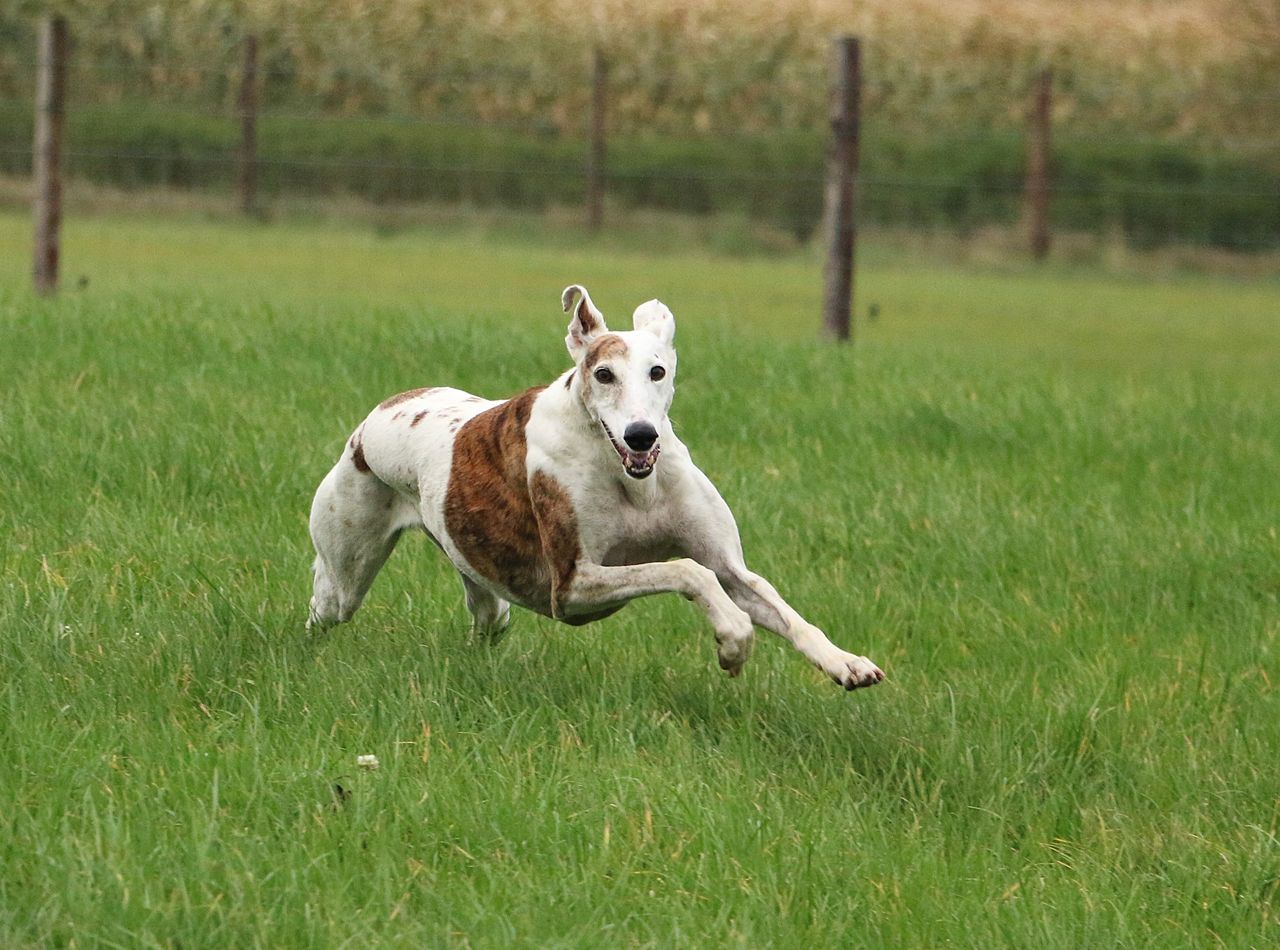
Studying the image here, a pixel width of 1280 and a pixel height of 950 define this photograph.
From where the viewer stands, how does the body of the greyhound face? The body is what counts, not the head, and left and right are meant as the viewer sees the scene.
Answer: facing the viewer and to the right of the viewer

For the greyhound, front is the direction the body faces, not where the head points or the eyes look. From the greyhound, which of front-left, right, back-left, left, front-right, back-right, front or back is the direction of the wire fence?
back-left

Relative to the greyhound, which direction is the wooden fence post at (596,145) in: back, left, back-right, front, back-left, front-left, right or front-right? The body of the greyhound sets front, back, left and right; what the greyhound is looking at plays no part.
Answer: back-left

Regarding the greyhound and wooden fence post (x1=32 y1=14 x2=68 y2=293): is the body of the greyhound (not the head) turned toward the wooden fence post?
no

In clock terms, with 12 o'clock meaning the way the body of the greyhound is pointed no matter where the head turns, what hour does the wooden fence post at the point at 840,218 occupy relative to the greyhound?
The wooden fence post is roughly at 8 o'clock from the greyhound.

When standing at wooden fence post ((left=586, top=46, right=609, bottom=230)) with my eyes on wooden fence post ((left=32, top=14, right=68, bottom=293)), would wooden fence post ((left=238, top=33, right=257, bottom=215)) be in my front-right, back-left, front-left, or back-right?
front-right
